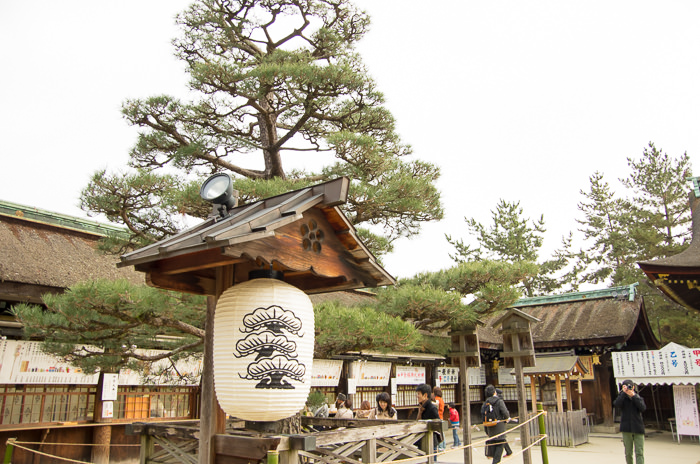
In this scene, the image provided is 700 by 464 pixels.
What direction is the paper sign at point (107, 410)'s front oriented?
toward the camera

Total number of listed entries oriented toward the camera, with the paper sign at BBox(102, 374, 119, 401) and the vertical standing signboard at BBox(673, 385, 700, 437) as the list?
2

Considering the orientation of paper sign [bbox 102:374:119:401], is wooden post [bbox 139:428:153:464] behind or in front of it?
in front

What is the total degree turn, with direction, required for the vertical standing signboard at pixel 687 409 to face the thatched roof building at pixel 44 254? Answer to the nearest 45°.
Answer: approximately 45° to its right

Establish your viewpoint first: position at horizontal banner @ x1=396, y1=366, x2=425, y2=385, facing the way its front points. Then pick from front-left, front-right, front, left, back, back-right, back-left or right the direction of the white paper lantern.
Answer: front

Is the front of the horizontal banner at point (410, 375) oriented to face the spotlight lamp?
yes

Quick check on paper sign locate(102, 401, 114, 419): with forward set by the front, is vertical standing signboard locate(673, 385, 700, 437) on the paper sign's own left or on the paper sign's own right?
on the paper sign's own left

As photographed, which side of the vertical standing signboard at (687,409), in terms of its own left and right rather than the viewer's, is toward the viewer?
front

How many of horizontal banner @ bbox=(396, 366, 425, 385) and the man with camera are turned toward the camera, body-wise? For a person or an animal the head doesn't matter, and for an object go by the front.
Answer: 2

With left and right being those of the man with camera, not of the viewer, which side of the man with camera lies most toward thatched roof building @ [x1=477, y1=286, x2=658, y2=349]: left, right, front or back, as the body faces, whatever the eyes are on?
back

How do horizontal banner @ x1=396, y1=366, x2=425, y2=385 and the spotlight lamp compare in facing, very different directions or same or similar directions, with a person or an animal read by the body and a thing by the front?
same or similar directions

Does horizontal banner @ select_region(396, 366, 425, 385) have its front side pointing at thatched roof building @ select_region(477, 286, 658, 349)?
no

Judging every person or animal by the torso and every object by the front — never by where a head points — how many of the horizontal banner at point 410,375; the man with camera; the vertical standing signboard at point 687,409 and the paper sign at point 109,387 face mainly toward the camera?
4

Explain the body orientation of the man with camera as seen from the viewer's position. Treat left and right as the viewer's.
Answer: facing the viewer

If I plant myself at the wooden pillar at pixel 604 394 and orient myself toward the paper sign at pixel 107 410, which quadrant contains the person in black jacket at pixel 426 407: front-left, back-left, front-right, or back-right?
front-left
